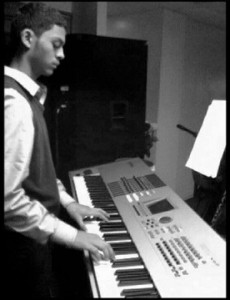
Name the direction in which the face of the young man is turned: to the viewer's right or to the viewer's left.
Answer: to the viewer's right

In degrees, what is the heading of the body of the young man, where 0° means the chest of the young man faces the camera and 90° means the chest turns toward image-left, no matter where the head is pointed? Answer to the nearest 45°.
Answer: approximately 270°
